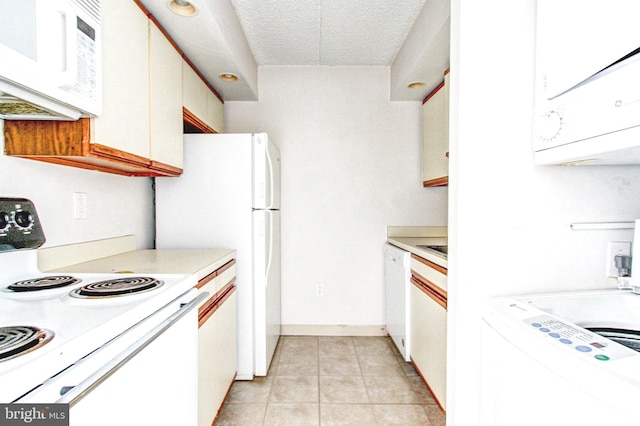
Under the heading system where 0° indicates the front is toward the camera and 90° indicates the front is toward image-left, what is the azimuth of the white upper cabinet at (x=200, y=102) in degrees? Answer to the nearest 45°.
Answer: approximately 270°

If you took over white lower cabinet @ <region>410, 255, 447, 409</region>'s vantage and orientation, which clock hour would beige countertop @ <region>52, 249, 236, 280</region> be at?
The beige countertop is roughly at 11 o'clock from the white lower cabinet.

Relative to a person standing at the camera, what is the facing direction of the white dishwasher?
facing to the left of the viewer

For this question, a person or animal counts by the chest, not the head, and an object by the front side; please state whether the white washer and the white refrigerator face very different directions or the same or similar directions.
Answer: very different directions

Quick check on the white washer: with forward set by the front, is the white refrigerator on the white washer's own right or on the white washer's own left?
on the white washer's own right

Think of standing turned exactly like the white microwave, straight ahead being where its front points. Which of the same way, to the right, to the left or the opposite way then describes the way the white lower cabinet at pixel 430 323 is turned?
the opposite way

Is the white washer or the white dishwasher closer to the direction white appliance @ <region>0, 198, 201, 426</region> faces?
the white washer

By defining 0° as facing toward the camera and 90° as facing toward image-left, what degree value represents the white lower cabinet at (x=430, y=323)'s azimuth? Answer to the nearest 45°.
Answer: approximately 90°

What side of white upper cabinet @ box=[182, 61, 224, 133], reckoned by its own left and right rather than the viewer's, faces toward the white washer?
right

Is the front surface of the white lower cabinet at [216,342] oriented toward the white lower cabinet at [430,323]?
yes

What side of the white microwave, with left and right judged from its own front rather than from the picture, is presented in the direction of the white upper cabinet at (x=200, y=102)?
left

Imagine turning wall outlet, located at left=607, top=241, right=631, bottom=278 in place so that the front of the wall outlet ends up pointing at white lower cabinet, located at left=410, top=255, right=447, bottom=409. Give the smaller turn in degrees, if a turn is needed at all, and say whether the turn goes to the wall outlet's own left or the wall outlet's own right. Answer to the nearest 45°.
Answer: approximately 135° to the wall outlet's own right

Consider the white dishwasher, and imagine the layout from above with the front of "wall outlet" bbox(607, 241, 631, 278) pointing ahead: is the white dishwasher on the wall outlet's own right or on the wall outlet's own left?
on the wall outlet's own right
